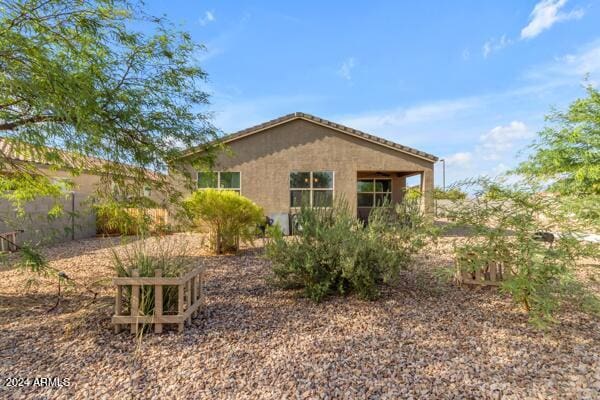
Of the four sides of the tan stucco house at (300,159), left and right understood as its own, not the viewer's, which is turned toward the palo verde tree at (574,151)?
right

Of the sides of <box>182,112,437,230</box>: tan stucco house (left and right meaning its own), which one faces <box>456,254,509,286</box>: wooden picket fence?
back

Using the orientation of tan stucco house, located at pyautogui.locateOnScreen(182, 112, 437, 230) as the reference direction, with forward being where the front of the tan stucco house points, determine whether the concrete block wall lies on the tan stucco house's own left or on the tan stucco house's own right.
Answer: on the tan stucco house's own left

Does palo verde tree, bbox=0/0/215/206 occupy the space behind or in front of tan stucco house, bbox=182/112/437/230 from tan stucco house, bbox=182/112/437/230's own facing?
behind

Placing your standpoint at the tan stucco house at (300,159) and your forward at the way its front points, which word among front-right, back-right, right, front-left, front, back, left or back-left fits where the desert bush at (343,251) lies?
back

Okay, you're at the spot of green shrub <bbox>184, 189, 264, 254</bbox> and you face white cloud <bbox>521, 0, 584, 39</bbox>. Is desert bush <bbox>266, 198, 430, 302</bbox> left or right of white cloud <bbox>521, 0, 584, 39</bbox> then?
right

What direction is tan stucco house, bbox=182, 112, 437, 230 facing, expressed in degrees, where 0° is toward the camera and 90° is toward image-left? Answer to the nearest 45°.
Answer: approximately 180°

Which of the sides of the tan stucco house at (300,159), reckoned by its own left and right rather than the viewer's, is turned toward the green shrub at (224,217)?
back

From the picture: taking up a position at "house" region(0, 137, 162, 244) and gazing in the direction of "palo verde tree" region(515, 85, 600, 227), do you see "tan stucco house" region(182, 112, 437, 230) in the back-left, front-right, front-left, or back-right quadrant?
front-left
